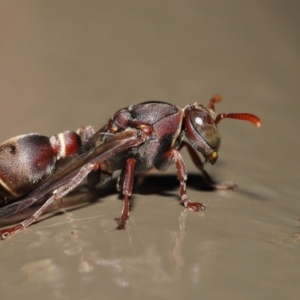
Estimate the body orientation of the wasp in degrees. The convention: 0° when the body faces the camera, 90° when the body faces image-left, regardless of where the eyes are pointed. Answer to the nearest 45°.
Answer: approximately 270°
